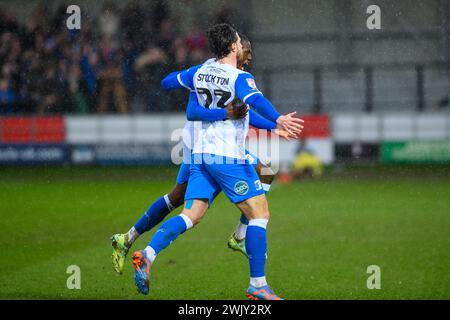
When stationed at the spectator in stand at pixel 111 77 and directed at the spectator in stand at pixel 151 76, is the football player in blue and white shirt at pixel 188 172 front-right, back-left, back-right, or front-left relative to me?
front-right

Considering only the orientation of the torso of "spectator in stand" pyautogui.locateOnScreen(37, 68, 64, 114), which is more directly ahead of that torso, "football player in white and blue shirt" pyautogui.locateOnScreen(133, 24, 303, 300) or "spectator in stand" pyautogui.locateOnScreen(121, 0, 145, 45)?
the football player in white and blue shirt

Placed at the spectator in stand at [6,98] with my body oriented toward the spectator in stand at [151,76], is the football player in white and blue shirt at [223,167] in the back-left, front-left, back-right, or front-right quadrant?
front-right

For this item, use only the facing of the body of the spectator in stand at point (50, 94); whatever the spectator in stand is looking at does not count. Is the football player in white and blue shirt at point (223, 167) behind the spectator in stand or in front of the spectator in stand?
in front

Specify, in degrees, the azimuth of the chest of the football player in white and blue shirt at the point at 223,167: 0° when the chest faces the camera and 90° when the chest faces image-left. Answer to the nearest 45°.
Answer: approximately 225°

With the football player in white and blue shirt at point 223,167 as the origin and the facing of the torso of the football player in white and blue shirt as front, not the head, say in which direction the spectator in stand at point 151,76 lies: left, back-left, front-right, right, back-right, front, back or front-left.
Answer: front-left

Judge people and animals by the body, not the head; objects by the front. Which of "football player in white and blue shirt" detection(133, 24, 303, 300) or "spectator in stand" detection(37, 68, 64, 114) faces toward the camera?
the spectator in stand

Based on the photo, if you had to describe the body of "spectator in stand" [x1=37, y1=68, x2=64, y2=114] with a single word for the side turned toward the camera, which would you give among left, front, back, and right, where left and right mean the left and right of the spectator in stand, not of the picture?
front

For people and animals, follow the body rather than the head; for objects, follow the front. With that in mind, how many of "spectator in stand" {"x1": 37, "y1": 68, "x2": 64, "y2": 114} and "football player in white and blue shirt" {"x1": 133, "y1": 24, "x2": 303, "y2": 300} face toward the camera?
1
